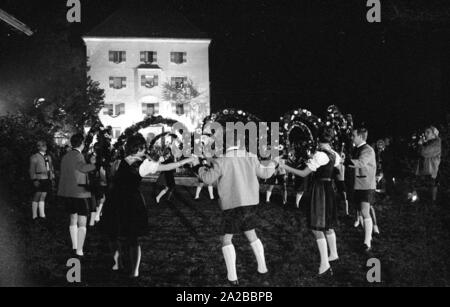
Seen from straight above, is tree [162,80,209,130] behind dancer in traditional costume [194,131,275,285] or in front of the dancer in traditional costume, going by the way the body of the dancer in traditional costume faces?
in front

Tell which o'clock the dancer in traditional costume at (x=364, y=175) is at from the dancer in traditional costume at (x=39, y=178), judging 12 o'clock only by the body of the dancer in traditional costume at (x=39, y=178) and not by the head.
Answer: the dancer in traditional costume at (x=364, y=175) is roughly at 12 o'clock from the dancer in traditional costume at (x=39, y=178).

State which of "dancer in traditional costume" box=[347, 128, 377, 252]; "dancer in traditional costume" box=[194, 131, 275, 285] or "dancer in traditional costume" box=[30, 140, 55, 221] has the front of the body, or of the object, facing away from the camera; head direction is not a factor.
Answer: "dancer in traditional costume" box=[194, 131, 275, 285]

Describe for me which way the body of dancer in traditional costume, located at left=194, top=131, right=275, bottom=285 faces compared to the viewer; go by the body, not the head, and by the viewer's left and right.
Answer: facing away from the viewer

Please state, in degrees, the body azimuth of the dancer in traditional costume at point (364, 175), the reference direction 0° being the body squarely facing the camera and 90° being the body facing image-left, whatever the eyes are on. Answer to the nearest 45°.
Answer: approximately 90°

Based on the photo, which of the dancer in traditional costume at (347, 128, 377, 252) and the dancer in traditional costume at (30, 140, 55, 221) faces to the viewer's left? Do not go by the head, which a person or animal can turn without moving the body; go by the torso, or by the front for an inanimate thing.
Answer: the dancer in traditional costume at (347, 128, 377, 252)

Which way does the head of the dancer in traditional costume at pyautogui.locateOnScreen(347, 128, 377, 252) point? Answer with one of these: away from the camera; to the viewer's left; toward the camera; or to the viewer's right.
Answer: to the viewer's left

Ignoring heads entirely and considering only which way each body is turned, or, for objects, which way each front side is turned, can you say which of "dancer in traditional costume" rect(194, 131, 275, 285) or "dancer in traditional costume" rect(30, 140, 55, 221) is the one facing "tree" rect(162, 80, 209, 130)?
"dancer in traditional costume" rect(194, 131, 275, 285)

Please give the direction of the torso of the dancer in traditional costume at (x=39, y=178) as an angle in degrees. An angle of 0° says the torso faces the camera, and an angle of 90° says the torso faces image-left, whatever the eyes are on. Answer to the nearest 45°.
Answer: approximately 315°

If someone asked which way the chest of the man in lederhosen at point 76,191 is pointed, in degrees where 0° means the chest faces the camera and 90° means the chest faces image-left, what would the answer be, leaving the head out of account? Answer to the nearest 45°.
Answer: approximately 225°

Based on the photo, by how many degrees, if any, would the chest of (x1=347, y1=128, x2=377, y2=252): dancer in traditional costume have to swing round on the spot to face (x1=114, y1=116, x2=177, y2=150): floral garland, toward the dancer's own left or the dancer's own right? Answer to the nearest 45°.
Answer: approximately 45° to the dancer's own right

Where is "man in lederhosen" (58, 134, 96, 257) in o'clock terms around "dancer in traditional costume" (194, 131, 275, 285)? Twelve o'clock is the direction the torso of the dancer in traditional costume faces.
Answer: The man in lederhosen is roughly at 10 o'clock from the dancer in traditional costume.
